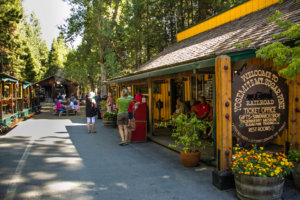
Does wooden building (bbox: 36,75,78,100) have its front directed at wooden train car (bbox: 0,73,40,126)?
yes

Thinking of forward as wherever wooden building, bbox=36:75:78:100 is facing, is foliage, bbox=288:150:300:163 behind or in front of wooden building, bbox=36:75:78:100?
in front

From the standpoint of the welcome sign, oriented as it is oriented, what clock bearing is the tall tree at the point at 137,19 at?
The tall tree is roughly at 5 o'clock from the welcome sign.

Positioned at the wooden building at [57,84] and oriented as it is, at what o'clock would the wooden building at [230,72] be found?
the wooden building at [230,72] is roughly at 12 o'clock from the wooden building at [57,84].

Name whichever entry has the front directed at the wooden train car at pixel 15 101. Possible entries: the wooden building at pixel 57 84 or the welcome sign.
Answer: the wooden building at pixel 57 84

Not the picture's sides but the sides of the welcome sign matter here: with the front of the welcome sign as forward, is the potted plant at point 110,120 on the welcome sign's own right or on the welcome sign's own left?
on the welcome sign's own right

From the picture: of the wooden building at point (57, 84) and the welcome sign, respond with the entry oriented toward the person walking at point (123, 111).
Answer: the wooden building

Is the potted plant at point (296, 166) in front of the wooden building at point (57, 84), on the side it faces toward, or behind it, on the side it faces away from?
in front

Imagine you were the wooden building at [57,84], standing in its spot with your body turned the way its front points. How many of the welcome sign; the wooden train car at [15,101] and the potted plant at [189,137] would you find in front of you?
3

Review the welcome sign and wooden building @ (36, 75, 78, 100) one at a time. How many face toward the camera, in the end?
2

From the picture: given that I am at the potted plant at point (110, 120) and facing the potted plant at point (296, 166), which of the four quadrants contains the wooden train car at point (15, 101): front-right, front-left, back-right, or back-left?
back-right

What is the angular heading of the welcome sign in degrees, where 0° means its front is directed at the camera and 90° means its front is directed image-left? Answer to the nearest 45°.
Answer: approximately 0°

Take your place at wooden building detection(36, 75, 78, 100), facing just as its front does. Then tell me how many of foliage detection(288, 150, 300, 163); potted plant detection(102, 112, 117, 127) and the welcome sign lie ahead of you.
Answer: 3
